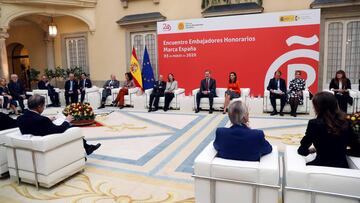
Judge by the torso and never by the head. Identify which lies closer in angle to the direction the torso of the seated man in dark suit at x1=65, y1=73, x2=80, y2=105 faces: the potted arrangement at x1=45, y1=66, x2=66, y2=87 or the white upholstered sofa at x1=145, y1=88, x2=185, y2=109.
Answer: the white upholstered sofa

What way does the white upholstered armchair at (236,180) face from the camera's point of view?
away from the camera

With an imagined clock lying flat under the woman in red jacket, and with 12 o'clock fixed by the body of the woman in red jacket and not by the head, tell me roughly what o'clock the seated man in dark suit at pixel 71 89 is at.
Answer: The seated man in dark suit is roughly at 2 o'clock from the woman in red jacket.

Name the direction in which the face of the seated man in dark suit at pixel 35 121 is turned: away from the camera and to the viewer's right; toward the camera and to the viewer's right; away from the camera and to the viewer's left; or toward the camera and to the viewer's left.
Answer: away from the camera and to the viewer's right

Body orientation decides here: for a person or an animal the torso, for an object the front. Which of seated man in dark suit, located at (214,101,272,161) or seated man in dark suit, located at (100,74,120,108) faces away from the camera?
seated man in dark suit, located at (214,101,272,161)

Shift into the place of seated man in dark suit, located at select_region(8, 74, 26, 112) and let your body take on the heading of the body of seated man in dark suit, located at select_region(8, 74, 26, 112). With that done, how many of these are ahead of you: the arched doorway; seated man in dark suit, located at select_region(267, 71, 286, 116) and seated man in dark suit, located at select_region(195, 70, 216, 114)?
2

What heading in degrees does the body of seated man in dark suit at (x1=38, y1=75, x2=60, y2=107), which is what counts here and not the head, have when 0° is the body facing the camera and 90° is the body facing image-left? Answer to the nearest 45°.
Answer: approximately 315°

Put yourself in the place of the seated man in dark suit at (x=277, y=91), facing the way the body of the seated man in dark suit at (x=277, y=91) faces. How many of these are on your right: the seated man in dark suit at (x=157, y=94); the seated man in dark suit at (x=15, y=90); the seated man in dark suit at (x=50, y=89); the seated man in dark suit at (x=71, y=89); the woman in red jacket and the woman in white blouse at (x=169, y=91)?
6

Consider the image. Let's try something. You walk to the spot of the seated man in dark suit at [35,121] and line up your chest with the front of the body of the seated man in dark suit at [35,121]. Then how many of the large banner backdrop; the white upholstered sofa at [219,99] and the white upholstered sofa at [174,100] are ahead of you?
3

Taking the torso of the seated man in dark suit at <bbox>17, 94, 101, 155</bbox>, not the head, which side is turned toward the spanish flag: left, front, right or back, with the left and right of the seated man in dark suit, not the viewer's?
front

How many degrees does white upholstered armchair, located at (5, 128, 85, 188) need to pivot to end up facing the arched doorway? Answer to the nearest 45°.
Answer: approximately 45° to its left
